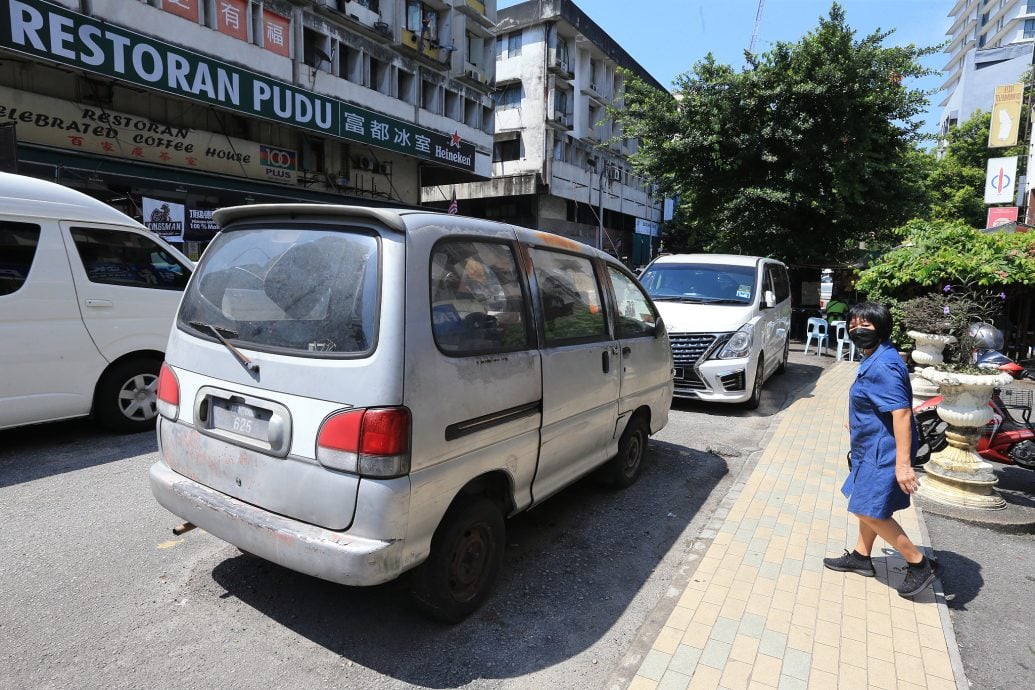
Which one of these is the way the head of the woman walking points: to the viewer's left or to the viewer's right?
to the viewer's left

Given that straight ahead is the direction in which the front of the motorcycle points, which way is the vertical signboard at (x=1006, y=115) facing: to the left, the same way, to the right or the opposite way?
to the left

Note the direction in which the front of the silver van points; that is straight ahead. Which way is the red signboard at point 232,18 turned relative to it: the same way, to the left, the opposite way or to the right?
to the right

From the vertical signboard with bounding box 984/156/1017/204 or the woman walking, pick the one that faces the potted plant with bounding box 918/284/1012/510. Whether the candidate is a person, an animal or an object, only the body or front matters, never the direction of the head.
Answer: the vertical signboard

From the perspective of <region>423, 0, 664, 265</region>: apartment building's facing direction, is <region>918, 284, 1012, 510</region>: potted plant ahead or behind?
ahead

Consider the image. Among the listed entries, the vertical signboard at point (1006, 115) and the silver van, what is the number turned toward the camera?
1

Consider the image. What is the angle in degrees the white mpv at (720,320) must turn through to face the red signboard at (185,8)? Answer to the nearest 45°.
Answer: approximately 45° to its right

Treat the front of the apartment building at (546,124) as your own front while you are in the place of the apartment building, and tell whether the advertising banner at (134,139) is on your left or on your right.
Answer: on your right

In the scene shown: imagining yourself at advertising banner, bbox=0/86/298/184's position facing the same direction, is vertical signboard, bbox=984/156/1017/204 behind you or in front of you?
in front

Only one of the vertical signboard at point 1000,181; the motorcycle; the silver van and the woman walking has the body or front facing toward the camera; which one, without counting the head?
the vertical signboard

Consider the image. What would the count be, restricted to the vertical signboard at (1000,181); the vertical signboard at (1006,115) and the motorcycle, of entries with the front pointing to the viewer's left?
1

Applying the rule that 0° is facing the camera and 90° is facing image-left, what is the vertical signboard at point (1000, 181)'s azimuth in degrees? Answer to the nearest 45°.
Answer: approximately 0°
